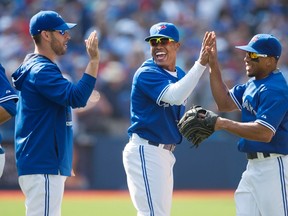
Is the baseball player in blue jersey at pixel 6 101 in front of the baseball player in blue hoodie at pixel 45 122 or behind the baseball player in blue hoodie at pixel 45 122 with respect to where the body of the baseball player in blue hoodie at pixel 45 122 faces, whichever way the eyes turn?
behind

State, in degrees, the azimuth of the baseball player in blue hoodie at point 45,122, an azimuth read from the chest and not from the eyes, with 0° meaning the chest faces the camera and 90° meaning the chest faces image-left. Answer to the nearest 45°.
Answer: approximately 270°

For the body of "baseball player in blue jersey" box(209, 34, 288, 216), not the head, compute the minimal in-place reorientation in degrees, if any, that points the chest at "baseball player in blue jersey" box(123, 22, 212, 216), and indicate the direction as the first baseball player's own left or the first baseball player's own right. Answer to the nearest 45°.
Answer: approximately 45° to the first baseball player's own right

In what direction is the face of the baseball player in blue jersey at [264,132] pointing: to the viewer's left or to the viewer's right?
to the viewer's left
